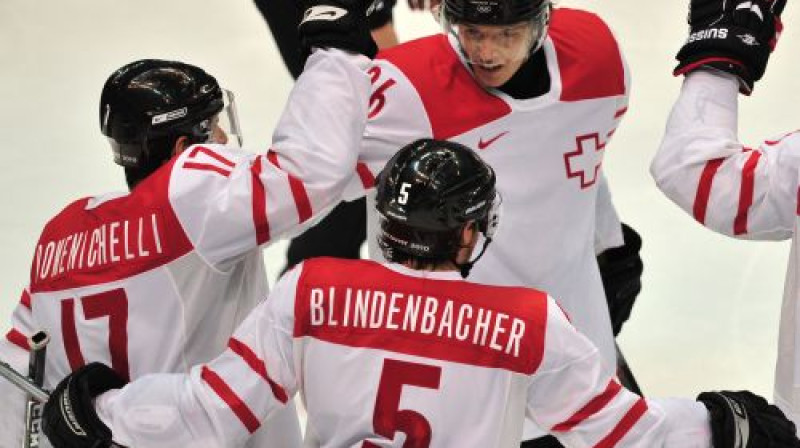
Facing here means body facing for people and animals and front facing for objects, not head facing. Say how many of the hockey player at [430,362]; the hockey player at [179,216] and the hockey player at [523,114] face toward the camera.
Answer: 1

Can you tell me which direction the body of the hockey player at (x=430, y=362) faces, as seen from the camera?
away from the camera

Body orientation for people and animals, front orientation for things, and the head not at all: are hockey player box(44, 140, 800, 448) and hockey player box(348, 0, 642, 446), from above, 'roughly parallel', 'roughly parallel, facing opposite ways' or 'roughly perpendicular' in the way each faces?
roughly parallel, facing opposite ways

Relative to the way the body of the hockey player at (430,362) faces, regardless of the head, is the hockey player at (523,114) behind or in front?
in front

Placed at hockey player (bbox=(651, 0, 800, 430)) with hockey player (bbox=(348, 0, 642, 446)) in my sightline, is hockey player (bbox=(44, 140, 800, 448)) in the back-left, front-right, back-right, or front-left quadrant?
front-left

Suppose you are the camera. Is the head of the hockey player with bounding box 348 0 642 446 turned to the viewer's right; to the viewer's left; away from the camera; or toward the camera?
toward the camera

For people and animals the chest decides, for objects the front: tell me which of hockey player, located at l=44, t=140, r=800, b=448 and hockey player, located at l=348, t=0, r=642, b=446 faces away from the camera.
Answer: hockey player, located at l=44, t=140, r=800, b=448

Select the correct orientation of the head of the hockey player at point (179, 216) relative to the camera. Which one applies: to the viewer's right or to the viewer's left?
to the viewer's right

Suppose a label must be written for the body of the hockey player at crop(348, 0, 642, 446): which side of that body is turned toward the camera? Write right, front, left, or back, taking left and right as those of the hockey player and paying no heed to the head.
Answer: front

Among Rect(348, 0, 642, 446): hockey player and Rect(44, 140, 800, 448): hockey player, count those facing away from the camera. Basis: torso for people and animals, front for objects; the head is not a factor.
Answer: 1

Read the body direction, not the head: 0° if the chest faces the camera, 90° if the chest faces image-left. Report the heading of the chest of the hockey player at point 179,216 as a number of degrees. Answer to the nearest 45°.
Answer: approximately 225°
